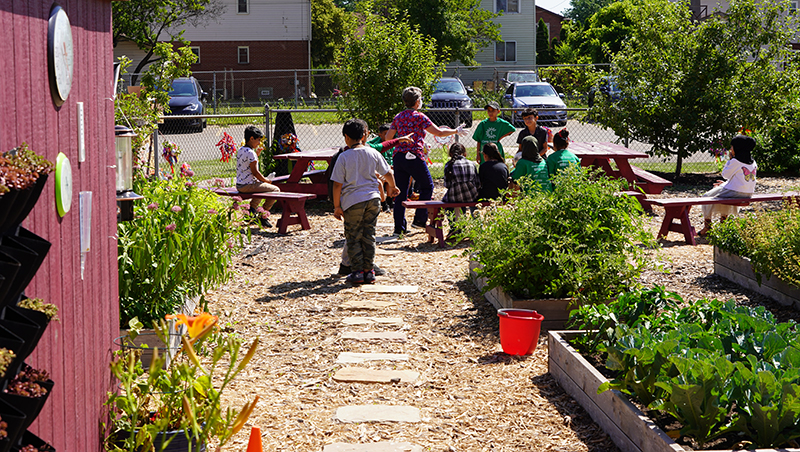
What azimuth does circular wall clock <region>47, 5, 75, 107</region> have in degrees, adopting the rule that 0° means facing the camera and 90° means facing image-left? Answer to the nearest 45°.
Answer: approximately 270°

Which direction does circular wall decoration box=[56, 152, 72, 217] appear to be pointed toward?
to the viewer's right

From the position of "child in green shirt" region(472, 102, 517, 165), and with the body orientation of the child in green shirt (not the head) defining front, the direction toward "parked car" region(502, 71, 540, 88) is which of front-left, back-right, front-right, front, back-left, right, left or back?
back

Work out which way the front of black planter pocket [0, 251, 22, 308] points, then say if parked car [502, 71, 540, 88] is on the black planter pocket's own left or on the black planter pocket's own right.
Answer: on the black planter pocket's own left

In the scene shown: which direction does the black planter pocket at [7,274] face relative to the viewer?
to the viewer's right

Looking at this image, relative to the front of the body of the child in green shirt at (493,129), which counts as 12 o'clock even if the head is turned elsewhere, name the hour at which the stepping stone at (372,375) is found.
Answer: The stepping stone is roughly at 12 o'clock from the child in green shirt.

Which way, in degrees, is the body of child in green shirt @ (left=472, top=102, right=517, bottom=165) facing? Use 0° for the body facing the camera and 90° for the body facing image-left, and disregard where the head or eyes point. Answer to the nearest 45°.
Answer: approximately 0°
